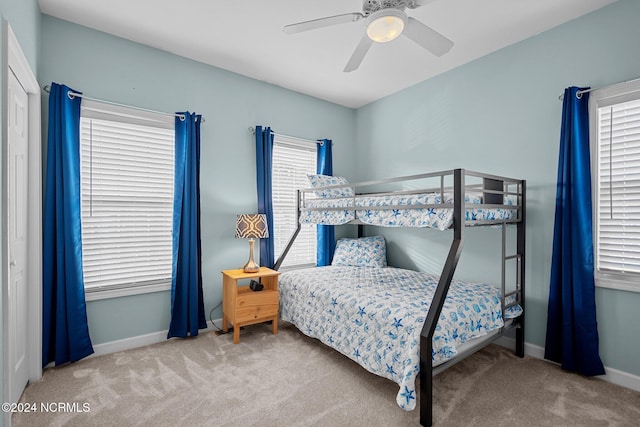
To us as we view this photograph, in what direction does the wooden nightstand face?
facing the viewer and to the right of the viewer

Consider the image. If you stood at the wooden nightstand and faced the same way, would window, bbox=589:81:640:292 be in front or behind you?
in front

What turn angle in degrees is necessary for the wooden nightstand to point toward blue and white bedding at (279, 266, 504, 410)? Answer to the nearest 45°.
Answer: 0° — it already faces it

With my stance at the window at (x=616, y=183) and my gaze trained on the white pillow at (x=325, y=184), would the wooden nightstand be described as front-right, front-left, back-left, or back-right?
front-left

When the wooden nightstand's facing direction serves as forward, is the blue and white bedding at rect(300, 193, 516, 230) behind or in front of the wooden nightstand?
in front

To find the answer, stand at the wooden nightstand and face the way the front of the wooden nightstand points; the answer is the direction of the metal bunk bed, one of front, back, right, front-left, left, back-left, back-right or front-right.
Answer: front

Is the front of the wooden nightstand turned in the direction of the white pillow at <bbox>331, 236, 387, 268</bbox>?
no
